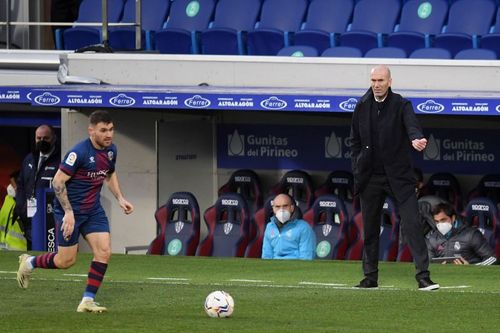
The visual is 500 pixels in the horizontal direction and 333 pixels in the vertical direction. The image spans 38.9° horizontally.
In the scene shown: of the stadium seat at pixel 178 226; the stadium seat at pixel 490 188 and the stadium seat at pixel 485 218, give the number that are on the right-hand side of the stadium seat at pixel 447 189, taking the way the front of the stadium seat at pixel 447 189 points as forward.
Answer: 1

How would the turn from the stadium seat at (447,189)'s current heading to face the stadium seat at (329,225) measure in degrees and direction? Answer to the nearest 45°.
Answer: approximately 90° to its right

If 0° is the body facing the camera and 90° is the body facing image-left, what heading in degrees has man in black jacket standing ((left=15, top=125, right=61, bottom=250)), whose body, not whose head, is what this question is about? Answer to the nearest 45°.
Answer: approximately 0°

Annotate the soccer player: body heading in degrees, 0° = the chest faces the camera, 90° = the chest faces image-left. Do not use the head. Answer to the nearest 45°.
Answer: approximately 315°

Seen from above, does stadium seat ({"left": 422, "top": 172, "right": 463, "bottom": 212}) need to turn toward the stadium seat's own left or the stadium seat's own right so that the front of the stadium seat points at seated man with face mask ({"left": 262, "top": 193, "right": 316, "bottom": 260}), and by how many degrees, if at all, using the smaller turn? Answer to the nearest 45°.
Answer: approximately 45° to the stadium seat's own right

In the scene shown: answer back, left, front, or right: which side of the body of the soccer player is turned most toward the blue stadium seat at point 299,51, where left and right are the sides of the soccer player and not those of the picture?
left
